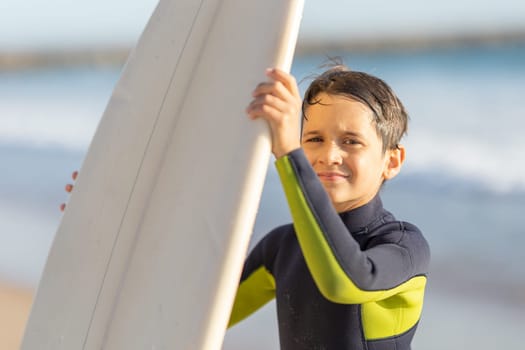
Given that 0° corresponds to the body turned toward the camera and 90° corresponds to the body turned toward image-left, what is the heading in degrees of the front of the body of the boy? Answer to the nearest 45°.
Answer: approximately 45°
